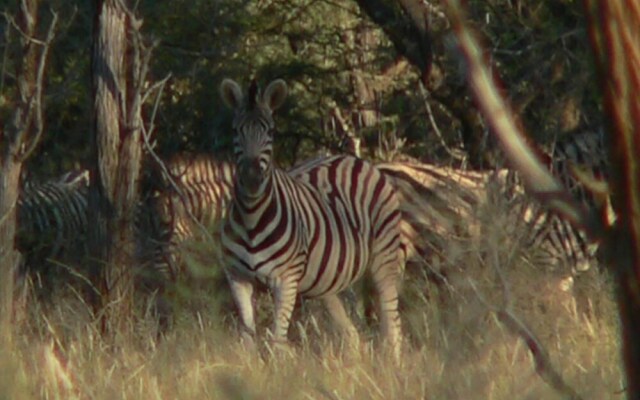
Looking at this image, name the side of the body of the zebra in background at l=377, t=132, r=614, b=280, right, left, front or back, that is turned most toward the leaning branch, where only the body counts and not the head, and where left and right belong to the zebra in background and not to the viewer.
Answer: right

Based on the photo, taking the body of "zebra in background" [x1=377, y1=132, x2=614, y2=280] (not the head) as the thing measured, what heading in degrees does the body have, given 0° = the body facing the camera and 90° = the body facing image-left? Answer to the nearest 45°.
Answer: approximately 270°

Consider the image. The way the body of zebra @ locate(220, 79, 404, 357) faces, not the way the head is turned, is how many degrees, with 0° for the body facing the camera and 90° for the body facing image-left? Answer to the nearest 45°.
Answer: approximately 45°

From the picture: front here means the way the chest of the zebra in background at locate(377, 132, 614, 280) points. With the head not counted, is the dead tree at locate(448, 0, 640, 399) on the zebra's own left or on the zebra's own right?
on the zebra's own right

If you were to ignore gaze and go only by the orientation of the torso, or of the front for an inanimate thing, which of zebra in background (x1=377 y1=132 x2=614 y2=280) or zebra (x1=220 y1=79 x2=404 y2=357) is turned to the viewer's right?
the zebra in background

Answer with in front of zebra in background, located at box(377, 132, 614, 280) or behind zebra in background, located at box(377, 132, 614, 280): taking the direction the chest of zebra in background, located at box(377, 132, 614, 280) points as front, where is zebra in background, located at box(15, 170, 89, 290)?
behind
